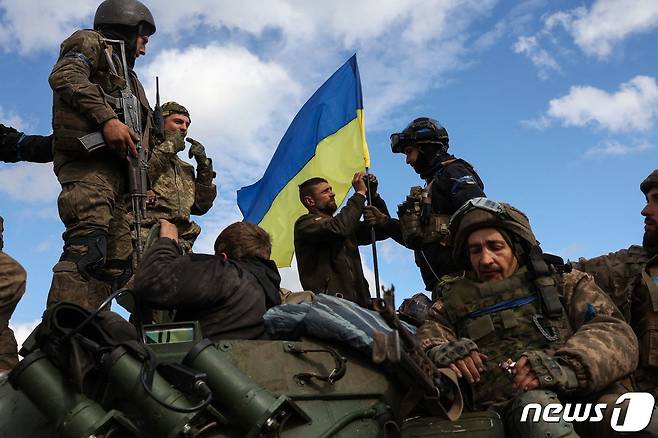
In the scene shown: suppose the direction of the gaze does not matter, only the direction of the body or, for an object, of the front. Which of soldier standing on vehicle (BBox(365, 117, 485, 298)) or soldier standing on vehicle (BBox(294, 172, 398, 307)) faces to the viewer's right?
soldier standing on vehicle (BBox(294, 172, 398, 307))

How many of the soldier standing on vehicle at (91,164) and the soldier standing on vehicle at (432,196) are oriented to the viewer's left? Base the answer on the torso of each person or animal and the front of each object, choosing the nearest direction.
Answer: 1

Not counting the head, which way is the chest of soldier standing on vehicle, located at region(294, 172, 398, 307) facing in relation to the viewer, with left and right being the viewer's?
facing to the right of the viewer

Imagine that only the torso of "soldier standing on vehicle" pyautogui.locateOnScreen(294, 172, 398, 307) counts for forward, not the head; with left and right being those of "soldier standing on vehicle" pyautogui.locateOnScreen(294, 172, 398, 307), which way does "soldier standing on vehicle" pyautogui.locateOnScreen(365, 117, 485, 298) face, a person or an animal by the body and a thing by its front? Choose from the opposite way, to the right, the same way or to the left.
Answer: the opposite way

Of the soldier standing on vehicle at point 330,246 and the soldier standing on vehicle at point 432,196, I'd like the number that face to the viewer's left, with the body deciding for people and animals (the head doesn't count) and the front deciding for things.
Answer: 1

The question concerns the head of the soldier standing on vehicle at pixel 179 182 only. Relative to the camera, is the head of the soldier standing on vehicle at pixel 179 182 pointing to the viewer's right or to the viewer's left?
to the viewer's right

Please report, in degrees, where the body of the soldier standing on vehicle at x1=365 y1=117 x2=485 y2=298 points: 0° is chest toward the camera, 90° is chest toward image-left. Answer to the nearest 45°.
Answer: approximately 90°

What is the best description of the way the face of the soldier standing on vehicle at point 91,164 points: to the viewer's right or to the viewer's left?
to the viewer's right

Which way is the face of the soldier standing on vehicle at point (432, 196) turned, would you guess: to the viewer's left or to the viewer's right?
to the viewer's left

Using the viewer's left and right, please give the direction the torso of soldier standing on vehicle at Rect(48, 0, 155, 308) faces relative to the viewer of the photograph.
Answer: facing to the right of the viewer
